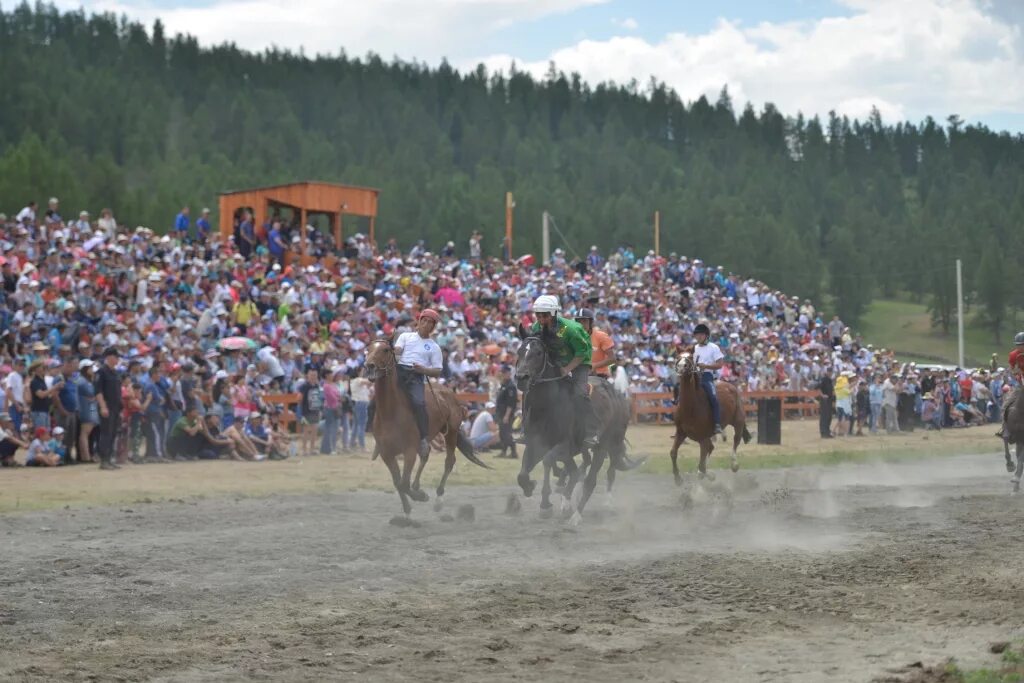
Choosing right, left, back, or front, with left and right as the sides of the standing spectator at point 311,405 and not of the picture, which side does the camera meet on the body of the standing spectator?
front

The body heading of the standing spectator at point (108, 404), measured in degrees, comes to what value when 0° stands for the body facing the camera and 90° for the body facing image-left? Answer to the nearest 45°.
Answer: approximately 315°

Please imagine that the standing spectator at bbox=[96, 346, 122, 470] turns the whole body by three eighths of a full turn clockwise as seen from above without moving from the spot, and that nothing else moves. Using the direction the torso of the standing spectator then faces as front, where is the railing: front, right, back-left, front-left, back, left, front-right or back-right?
back-right

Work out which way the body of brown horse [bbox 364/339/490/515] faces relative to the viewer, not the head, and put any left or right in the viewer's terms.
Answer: facing the viewer and to the left of the viewer

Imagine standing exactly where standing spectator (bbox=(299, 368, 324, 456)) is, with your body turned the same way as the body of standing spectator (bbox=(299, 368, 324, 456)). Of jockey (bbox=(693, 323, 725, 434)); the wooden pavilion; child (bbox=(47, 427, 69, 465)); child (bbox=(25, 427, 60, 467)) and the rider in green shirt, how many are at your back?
1

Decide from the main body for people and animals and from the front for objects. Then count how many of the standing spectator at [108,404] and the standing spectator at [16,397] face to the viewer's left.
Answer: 0

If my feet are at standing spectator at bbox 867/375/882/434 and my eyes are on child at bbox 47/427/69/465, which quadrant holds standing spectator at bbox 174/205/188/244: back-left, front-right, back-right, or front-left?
front-right

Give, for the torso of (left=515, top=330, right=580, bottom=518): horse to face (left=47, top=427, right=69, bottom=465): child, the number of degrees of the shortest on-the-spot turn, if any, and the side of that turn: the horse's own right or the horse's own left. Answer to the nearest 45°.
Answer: approximately 90° to the horse's own right

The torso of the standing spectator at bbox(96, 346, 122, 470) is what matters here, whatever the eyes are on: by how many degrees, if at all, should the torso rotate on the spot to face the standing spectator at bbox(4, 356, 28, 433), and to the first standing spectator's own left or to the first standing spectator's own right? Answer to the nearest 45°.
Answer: approximately 135° to the first standing spectator's own right

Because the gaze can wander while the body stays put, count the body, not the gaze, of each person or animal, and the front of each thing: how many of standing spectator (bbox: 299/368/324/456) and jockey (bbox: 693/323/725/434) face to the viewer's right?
0

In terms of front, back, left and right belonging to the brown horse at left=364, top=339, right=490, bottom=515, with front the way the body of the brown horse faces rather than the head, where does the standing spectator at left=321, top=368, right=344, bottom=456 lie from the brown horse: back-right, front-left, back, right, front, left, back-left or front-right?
back-right

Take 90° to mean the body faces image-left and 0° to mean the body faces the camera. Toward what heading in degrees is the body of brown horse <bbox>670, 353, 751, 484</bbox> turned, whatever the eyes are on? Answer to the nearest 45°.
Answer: approximately 45°

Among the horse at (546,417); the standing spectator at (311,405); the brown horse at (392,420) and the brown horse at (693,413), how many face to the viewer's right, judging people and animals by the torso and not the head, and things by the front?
0

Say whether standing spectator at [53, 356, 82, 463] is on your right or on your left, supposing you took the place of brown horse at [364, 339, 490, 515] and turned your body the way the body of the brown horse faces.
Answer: on your right

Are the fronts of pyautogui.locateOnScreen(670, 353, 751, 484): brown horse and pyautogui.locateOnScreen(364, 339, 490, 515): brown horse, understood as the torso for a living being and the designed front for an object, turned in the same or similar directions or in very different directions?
same or similar directions

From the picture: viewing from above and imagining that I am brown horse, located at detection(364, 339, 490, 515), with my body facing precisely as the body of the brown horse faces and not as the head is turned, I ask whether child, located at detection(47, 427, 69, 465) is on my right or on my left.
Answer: on my right

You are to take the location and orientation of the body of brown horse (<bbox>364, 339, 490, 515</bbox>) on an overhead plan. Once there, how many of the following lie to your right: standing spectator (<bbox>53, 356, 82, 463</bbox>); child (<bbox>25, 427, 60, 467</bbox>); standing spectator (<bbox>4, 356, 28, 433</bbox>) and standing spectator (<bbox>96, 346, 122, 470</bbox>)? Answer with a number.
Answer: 4
